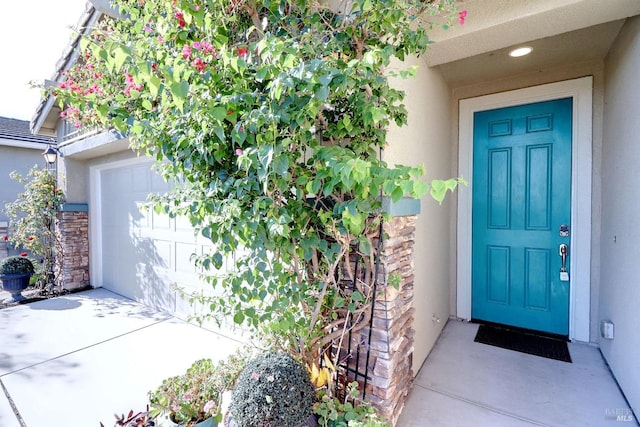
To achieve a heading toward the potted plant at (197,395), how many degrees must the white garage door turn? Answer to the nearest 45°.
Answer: approximately 45° to its left

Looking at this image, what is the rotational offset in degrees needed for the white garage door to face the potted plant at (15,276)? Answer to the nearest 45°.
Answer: approximately 90° to its right

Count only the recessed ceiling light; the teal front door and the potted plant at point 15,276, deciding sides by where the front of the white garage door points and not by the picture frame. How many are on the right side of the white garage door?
1

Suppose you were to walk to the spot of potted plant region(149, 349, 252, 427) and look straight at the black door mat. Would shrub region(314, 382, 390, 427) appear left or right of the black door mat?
right

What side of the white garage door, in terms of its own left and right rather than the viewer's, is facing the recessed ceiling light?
left

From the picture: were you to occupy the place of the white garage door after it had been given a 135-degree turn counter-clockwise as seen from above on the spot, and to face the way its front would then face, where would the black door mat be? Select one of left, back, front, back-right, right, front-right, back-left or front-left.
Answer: front-right

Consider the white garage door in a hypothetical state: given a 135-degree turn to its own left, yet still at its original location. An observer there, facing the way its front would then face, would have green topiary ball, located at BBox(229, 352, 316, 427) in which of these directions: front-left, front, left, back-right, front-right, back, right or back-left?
right

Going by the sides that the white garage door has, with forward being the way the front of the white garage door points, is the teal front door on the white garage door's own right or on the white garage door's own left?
on the white garage door's own left

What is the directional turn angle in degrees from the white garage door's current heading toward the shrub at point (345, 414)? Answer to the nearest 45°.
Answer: approximately 45° to its left
